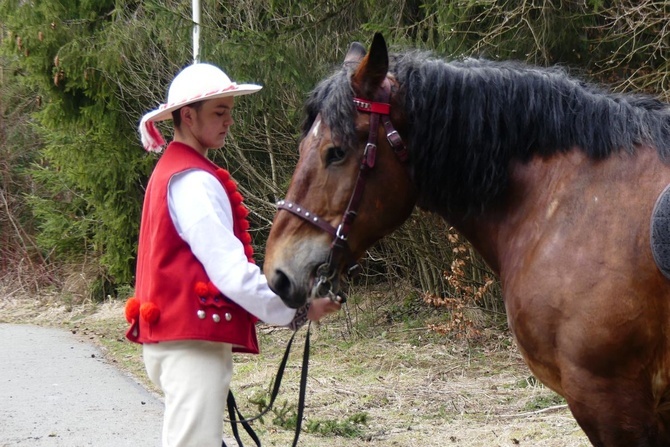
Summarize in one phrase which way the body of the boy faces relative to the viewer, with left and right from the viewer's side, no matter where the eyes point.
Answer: facing to the right of the viewer

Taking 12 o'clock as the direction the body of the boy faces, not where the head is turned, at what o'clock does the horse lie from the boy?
The horse is roughly at 12 o'clock from the boy.

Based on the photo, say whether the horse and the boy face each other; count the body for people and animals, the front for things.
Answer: yes

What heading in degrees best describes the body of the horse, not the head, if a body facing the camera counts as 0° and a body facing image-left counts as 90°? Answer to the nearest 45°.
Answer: approximately 90°

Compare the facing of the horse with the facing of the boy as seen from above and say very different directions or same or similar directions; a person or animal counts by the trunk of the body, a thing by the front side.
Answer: very different directions

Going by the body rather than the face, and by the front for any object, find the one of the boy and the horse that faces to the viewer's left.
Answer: the horse

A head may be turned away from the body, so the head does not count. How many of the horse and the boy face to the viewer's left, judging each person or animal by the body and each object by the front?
1

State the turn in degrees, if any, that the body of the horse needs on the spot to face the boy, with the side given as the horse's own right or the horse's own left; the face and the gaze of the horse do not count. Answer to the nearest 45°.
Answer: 0° — it already faces them
